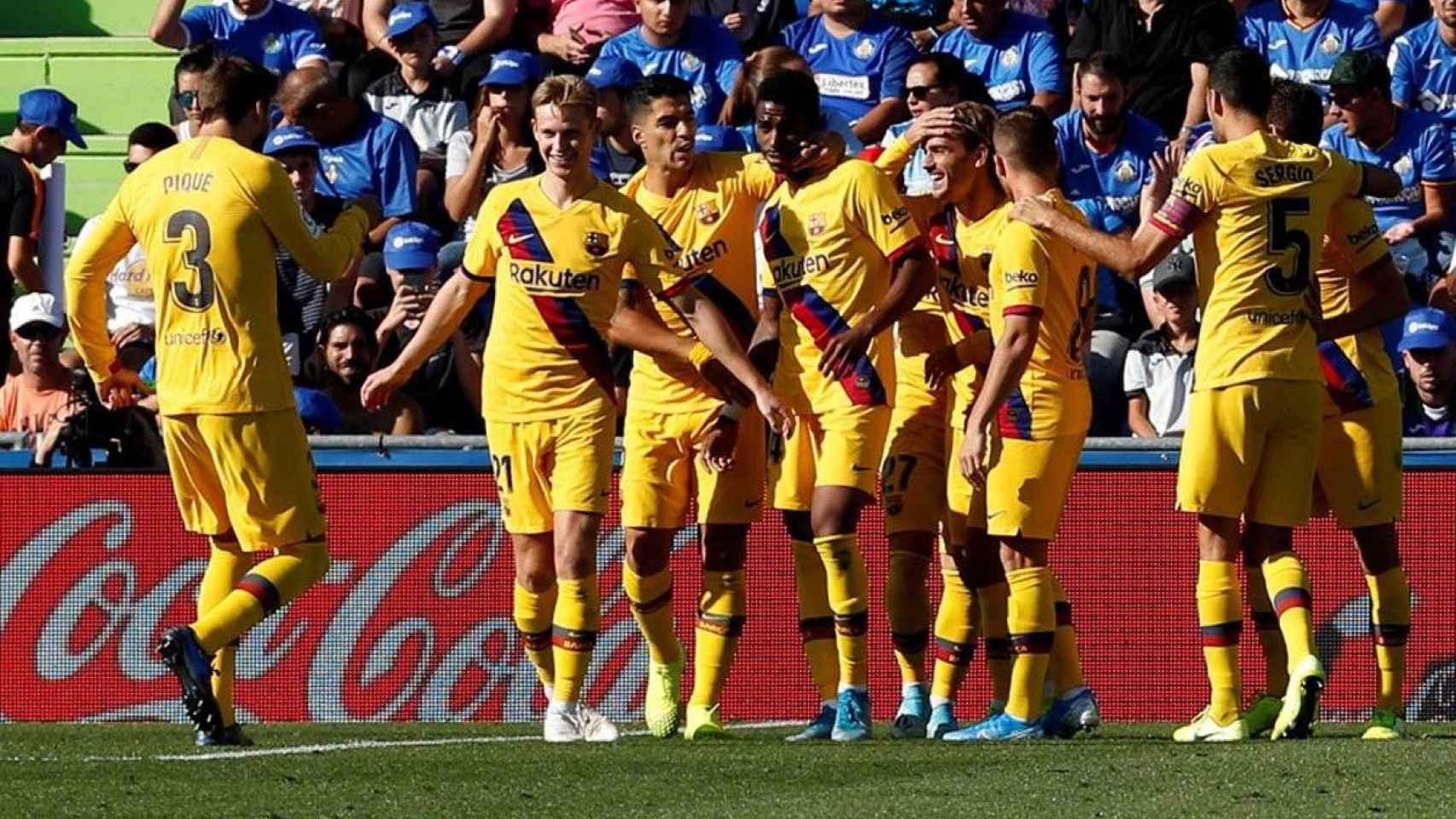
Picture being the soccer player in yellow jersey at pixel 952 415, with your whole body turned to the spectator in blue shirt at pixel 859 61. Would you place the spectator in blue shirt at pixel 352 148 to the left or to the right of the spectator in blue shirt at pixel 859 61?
left

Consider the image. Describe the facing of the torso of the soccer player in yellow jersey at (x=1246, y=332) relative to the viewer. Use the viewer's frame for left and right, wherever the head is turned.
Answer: facing away from the viewer and to the left of the viewer

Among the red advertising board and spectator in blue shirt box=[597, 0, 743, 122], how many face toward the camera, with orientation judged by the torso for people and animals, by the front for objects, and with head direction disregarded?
2

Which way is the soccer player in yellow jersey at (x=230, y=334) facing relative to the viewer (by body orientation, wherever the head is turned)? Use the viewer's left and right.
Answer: facing away from the viewer and to the right of the viewer

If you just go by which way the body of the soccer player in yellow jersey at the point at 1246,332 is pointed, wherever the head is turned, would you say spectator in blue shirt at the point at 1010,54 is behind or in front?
in front

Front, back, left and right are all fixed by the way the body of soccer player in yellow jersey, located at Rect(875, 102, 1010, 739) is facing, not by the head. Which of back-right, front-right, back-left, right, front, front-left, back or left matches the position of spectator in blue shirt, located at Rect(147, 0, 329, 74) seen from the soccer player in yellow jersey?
right

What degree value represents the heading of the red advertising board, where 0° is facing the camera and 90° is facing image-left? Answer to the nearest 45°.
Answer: approximately 0°

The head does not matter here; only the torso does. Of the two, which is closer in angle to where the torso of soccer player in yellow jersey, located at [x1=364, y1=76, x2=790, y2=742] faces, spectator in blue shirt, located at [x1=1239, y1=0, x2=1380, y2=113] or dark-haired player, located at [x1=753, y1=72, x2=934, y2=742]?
the dark-haired player

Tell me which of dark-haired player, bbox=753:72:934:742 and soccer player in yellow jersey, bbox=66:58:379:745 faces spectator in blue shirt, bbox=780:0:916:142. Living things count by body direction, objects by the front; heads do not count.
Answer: the soccer player in yellow jersey
